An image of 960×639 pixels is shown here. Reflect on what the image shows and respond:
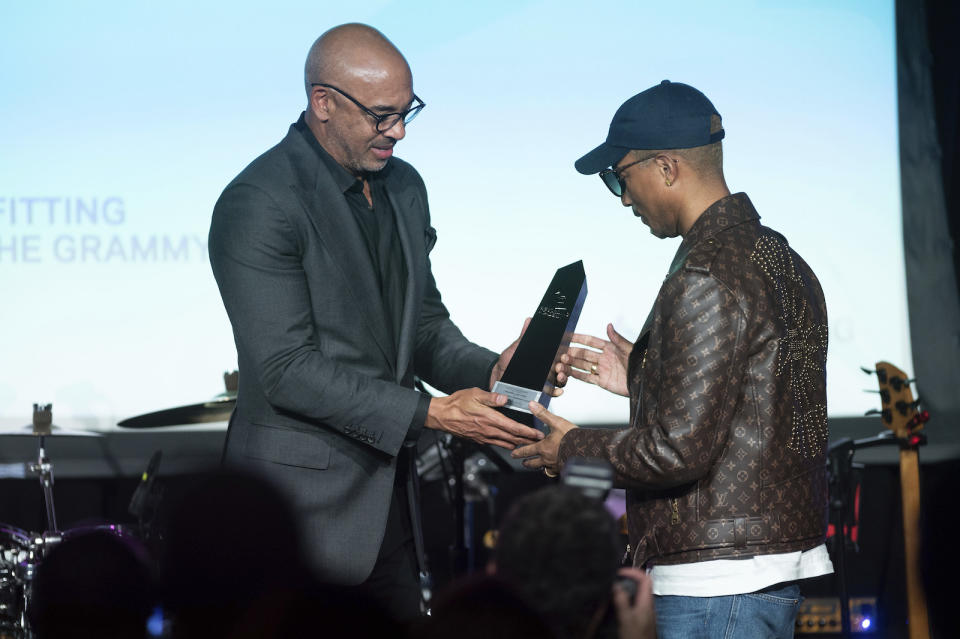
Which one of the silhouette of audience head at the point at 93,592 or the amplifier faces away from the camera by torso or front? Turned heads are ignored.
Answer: the silhouette of audience head

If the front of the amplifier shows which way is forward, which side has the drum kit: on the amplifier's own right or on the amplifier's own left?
on the amplifier's own right

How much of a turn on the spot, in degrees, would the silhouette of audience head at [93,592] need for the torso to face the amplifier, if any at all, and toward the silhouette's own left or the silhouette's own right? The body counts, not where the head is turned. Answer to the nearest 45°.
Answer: approximately 45° to the silhouette's own right

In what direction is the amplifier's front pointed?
toward the camera

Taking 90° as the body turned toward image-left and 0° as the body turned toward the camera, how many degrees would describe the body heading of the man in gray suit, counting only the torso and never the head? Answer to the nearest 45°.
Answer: approximately 315°

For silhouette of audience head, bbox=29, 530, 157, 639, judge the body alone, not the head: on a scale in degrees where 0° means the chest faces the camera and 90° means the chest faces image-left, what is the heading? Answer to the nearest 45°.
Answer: approximately 180°

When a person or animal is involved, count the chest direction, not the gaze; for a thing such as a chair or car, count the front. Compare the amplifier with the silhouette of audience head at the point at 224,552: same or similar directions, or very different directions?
very different directions

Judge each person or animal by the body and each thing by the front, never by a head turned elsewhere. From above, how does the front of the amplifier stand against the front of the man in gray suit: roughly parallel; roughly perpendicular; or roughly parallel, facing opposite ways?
roughly perpendicular

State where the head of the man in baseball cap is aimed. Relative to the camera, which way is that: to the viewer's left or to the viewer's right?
to the viewer's left

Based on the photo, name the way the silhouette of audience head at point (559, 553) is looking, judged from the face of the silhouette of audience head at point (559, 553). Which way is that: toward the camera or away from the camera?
away from the camera

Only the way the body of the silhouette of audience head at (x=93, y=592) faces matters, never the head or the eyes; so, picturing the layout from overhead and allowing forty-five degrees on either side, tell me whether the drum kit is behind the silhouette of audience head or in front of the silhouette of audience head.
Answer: in front
